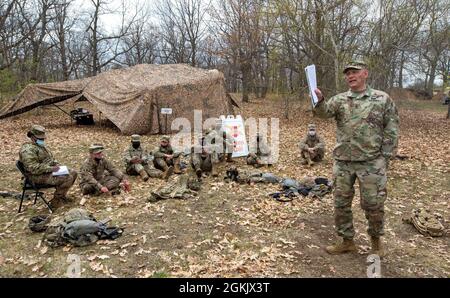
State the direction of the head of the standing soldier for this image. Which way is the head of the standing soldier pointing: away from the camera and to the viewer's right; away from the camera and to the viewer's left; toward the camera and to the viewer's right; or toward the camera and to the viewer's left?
toward the camera and to the viewer's left

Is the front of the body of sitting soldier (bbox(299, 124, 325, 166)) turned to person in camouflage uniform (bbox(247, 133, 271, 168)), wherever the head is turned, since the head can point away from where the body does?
no

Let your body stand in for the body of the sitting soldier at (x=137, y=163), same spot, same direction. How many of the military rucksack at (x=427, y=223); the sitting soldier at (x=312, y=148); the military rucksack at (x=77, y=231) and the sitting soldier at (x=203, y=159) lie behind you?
0

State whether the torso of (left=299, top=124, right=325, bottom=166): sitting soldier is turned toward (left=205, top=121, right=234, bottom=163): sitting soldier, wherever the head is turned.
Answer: no

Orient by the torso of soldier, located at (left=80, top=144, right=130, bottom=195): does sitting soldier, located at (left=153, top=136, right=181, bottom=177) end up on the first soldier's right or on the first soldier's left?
on the first soldier's left

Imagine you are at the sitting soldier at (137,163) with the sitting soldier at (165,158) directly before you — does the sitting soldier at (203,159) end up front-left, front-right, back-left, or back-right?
front-right

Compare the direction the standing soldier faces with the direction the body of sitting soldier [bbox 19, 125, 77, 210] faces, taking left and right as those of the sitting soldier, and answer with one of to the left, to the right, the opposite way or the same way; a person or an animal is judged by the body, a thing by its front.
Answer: to the right

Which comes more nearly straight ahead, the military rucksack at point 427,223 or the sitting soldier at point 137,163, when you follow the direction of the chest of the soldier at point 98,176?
the military rucksack

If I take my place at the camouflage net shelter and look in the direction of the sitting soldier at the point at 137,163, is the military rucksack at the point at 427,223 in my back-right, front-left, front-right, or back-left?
front-left

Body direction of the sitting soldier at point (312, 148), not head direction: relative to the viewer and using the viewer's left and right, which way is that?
facing the viewer

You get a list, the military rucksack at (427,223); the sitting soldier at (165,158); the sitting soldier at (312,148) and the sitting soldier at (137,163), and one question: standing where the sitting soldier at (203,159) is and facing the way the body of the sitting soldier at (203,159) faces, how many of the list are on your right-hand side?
2

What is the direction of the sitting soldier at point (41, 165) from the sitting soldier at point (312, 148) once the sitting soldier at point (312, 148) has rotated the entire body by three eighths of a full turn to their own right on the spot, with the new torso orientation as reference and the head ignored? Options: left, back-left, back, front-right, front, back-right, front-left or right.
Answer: left

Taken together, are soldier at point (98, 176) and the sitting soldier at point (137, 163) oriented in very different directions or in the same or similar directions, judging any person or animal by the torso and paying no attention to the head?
same or similar directions

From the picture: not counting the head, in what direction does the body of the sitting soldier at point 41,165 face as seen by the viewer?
to the viewer's right

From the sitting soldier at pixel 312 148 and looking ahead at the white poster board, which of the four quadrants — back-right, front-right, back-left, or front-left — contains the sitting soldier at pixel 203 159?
front-left

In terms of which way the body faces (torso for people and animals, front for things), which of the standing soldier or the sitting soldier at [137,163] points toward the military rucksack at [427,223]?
the sitting soldier

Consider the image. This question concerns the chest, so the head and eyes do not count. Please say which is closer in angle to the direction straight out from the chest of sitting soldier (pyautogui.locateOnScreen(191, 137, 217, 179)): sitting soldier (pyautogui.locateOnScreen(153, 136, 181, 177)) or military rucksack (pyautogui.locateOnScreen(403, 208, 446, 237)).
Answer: the military rucksack

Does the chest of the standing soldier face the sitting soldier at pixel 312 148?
no
